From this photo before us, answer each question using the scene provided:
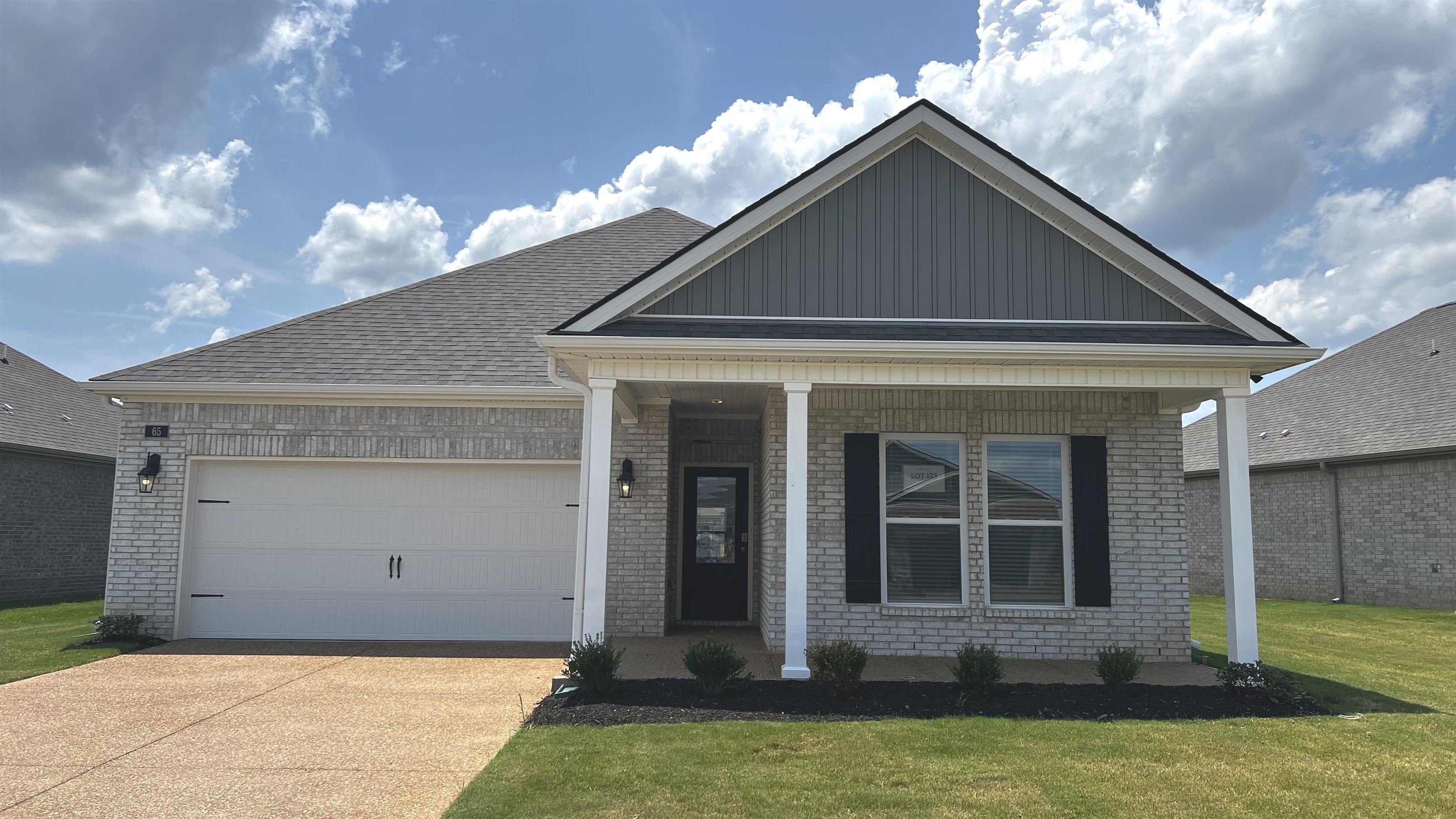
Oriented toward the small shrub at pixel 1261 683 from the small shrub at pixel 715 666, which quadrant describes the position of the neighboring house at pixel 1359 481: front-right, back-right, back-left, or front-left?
front-left

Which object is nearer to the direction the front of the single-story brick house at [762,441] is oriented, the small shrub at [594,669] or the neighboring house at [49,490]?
the small shrub

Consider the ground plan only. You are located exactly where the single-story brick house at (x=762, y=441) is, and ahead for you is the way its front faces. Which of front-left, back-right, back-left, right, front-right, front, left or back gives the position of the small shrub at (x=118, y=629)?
right

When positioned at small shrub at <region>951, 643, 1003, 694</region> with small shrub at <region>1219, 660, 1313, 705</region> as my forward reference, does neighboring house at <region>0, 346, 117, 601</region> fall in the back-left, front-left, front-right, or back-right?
back-left

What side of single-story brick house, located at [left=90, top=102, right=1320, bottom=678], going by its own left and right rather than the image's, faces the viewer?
front

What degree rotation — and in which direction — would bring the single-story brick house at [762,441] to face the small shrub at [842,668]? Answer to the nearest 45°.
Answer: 0° — it already faces it

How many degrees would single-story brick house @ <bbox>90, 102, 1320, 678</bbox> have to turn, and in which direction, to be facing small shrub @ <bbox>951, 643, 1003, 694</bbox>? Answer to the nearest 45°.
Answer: approximately 45° to its left

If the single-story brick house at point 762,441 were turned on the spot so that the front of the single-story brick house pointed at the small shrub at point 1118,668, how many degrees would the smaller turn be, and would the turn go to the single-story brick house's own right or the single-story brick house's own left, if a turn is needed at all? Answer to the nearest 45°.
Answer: approximately 45° to the single-story brick house's own left

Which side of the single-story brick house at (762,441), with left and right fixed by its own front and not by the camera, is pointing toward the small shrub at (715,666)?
front

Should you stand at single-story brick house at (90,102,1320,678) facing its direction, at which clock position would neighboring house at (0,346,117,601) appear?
The neighboring house is roughly at 4 o'clock from the single-story brick house.

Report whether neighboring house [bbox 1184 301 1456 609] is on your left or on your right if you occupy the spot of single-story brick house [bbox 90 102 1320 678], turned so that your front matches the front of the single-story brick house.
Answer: on your left
